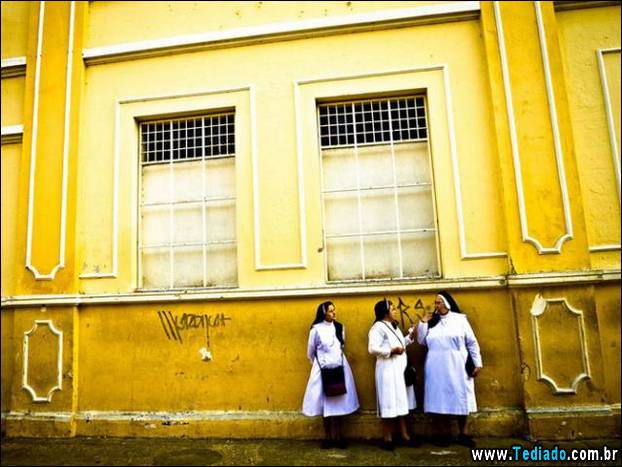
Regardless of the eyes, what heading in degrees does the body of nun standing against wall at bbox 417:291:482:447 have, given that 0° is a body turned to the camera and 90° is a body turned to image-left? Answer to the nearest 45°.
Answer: approximately 45°

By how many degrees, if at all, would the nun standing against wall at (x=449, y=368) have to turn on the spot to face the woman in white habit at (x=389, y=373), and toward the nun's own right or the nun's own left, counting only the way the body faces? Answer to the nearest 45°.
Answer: approximately 45° to the nun's own right

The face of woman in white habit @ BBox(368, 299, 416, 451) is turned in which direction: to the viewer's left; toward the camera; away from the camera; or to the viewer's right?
to the viewer's right
